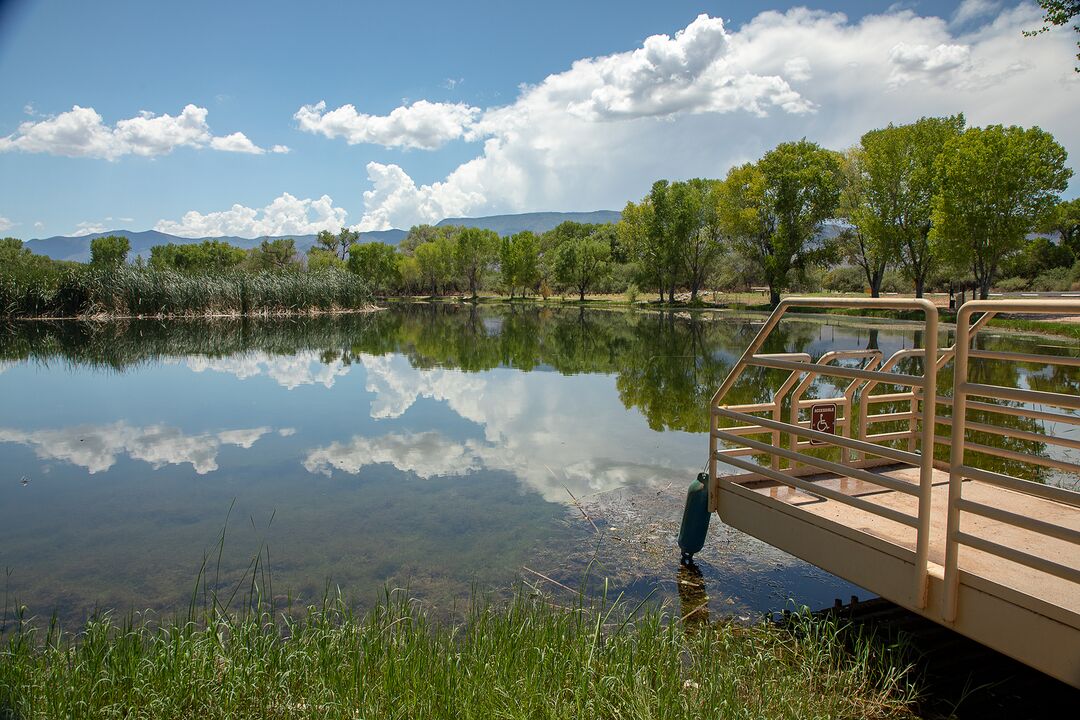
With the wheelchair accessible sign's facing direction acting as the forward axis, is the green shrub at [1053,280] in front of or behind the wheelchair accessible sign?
behind

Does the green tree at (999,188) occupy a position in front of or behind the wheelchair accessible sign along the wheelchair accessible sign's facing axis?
behind

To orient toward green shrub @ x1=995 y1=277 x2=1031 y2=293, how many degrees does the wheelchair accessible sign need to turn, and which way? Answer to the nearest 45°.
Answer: approximately 135° to its left

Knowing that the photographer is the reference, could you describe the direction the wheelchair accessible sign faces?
facing the viewer and to the left of the viewer

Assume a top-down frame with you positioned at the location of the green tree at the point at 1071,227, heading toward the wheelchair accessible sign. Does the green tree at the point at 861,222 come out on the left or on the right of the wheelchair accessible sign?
right
